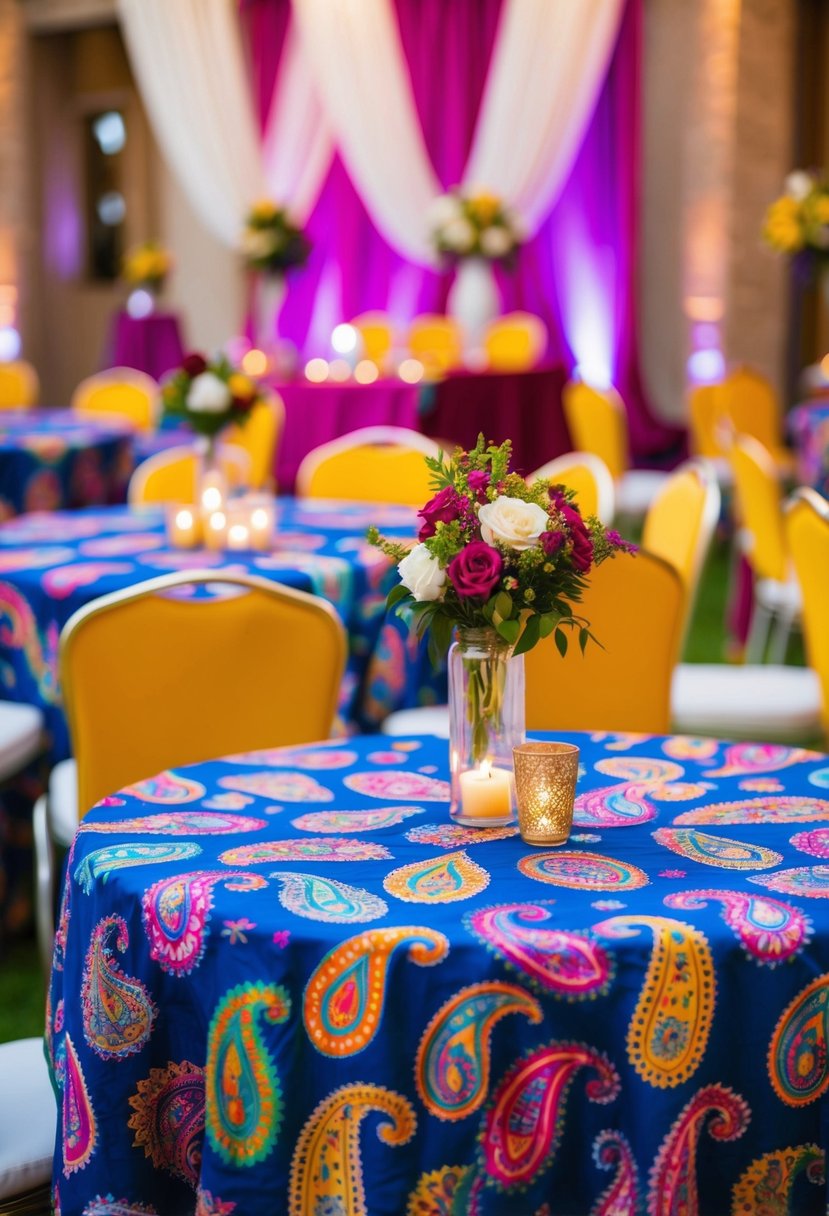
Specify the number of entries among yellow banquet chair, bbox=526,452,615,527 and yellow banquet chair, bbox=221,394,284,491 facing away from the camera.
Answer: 0

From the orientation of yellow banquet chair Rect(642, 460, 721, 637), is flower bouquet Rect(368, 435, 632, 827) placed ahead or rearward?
ahead

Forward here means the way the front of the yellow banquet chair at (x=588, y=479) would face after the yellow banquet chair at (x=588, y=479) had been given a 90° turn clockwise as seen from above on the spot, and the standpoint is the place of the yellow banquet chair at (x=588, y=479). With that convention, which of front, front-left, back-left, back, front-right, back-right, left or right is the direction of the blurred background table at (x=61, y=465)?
front

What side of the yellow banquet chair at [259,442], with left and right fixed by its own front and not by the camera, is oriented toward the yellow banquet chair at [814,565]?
left

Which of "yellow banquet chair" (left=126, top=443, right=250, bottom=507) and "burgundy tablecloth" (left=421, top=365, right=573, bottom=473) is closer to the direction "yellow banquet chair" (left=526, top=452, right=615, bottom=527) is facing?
the yellow banquet chair

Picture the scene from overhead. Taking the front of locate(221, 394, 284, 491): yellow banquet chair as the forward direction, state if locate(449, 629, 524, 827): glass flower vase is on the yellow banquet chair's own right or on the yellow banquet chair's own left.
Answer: on the yellow banquet chair's own left

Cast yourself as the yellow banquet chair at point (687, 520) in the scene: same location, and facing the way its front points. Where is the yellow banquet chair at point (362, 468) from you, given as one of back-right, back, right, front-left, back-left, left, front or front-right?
right

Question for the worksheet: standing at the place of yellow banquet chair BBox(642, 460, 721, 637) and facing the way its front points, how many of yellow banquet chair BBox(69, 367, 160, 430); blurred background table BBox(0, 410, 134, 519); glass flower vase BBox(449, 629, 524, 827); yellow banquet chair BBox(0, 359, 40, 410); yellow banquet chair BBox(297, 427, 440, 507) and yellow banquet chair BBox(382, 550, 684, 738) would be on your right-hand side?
4
